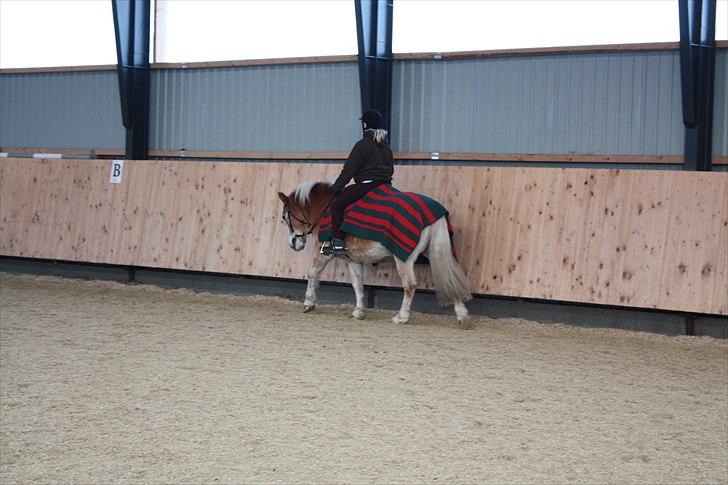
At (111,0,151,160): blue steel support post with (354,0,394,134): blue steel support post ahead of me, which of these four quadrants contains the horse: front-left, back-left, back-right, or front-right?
front-right

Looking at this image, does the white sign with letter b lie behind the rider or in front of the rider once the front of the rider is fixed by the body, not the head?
in front

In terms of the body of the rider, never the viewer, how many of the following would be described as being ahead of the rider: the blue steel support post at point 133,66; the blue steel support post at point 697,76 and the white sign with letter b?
2

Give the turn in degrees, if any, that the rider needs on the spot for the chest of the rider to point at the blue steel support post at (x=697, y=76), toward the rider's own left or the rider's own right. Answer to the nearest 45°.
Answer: approximately 135° to the rider's own right

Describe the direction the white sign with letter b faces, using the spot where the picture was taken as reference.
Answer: facing the viewer

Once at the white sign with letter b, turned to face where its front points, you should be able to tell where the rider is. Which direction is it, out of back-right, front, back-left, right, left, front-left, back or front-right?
front-left

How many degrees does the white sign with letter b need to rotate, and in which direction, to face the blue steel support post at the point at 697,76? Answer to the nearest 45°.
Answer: approximately 45° to its left

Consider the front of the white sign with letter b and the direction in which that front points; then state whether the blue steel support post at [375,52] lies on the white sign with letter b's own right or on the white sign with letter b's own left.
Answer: on the white sign with letter b's own left

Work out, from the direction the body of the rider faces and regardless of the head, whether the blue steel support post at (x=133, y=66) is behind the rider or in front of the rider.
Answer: in front

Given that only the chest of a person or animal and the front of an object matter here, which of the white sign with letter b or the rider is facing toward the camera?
the white sign with letter b

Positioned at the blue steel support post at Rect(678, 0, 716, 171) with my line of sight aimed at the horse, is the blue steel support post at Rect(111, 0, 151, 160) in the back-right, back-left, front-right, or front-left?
front-right

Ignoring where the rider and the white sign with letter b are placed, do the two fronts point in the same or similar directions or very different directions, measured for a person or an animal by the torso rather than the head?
very different directions

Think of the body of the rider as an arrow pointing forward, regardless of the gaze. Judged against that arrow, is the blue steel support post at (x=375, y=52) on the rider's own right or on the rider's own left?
on the rider's own right

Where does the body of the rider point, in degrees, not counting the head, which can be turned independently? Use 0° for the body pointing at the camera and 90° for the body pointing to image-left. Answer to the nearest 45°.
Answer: approximately 135°
